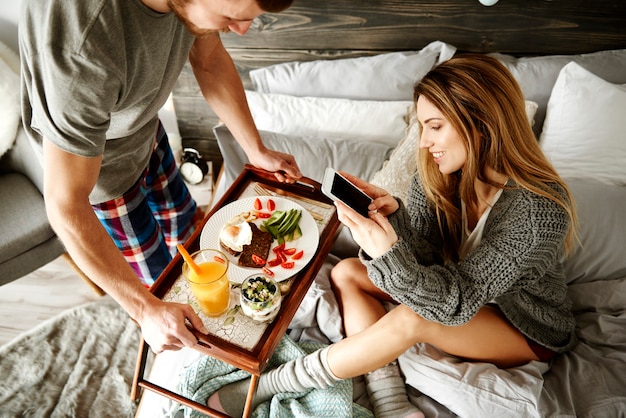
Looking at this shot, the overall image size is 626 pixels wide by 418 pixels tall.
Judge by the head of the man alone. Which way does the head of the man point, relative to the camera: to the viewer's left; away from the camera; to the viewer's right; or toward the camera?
to the viewer's right

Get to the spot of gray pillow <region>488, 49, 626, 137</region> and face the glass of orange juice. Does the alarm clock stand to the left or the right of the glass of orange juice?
right

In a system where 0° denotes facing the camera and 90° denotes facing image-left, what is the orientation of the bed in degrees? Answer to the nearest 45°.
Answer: approximately 0°

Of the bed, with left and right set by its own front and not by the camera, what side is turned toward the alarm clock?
right

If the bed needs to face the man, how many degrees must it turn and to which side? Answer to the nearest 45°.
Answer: approximately 45° to its right
